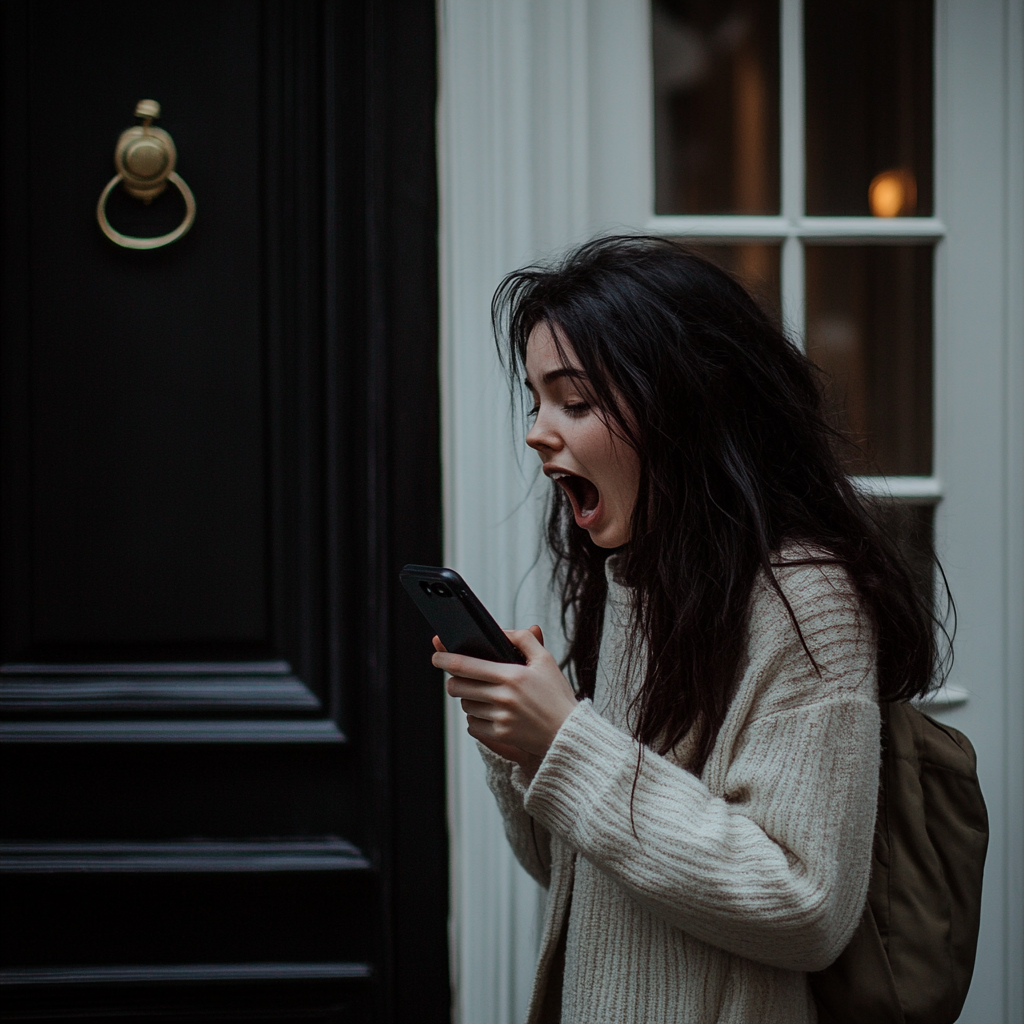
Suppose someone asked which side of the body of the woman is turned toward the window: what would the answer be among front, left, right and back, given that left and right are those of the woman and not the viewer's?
right

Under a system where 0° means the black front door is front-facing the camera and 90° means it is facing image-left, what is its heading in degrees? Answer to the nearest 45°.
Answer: approximately 0°

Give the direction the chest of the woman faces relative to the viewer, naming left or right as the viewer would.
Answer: facing to the left of the viewer

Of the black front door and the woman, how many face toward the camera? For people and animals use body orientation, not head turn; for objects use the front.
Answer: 1

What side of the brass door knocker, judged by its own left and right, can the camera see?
front

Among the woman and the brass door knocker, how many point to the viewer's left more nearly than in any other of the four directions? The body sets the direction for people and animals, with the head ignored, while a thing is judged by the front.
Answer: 1

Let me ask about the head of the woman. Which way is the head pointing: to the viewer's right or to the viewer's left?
to the viewer's left
